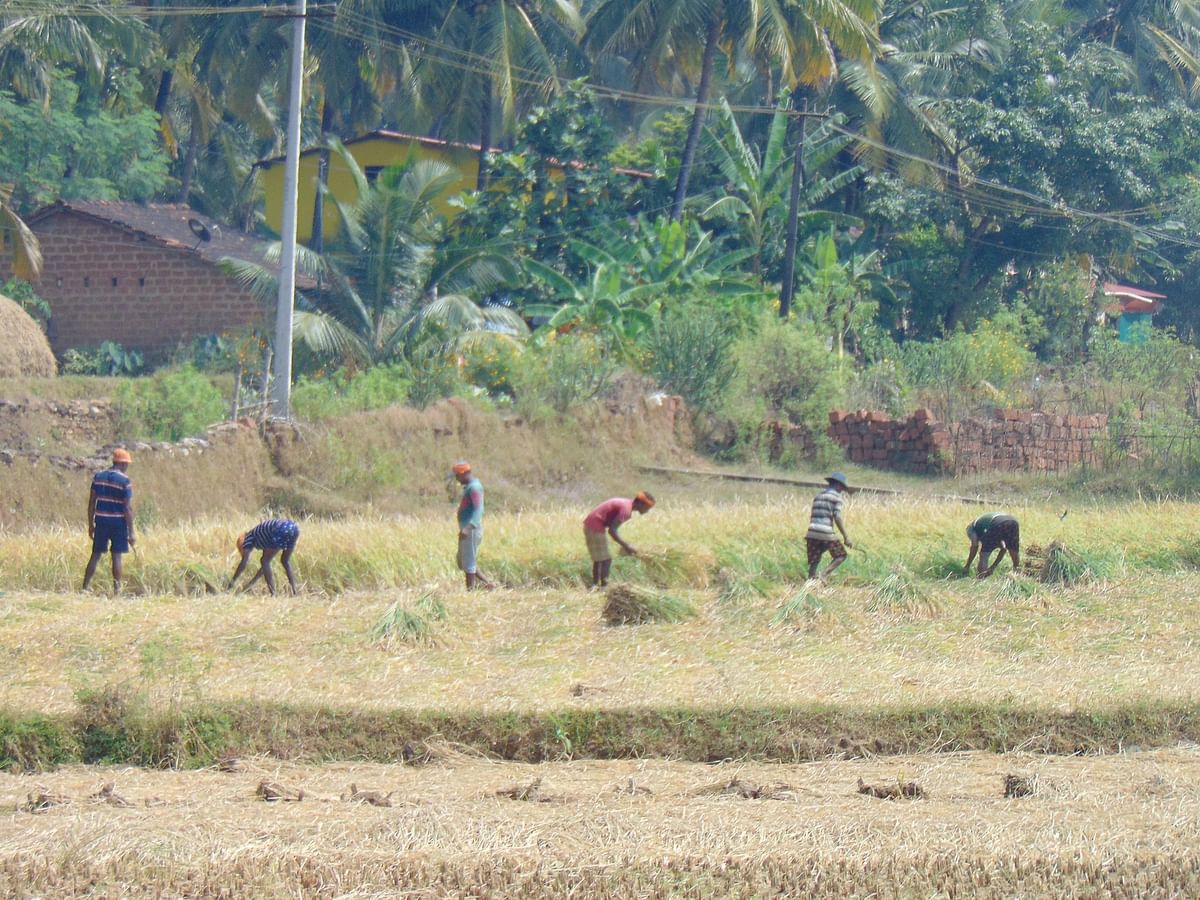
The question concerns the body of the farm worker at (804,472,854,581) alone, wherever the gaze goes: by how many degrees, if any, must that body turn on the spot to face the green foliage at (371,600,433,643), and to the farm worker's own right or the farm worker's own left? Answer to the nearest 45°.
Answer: approximately 180°

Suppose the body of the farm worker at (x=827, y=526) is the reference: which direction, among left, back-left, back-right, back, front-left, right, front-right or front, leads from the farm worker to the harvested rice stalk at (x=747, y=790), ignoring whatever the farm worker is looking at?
back-right

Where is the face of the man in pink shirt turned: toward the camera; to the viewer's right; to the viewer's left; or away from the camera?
to the viewer's right

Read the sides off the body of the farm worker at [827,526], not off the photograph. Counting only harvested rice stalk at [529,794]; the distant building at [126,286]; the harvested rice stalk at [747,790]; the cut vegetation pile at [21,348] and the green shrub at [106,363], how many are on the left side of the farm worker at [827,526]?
3

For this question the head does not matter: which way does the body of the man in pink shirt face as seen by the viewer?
to the viewer's right

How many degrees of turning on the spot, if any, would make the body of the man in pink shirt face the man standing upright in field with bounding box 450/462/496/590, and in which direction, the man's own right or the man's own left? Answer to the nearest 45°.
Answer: approximately 180°

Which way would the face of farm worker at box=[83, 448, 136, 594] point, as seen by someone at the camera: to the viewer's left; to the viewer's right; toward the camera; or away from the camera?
to the viewer's right

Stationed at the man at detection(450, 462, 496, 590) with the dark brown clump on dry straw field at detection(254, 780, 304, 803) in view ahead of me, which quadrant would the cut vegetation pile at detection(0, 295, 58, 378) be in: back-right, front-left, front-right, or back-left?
back-right

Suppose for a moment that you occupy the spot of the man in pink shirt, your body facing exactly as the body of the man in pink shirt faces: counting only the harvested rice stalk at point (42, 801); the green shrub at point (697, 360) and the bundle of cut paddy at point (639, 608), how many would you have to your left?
1

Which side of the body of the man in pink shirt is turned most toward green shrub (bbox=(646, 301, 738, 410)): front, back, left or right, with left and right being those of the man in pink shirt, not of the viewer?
left

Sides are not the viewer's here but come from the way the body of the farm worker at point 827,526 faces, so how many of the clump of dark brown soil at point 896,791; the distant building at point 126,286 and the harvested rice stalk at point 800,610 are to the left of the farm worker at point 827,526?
1

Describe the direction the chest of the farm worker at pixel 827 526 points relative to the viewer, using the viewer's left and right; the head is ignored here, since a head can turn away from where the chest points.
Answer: facing away from the viewer and to the right of the viewer

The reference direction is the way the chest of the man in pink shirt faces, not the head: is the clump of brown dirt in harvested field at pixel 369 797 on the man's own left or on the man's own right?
on the man's own right

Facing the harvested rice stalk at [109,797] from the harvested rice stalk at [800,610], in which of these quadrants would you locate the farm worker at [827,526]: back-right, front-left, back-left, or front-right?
back-right
